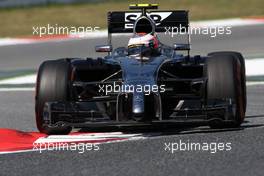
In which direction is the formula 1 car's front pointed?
toward the camera
